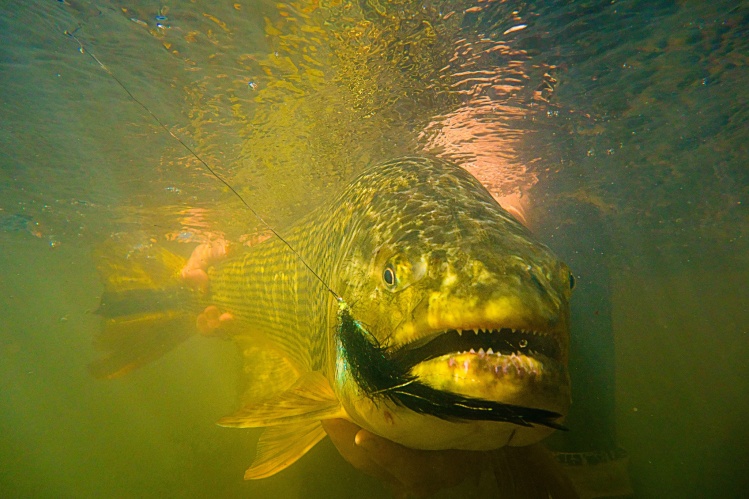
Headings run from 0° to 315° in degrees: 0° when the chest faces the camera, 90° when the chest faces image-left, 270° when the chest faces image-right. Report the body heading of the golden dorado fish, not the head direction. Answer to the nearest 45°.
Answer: approximately 315°
